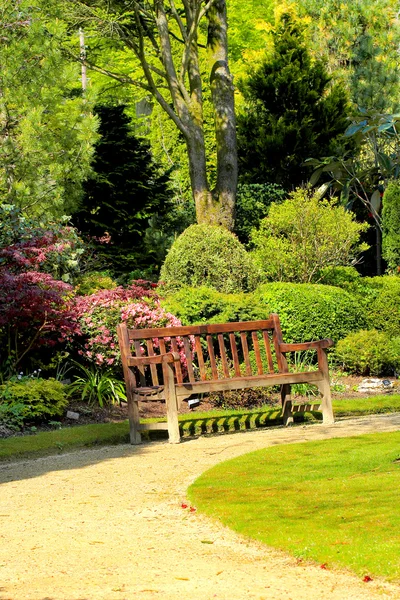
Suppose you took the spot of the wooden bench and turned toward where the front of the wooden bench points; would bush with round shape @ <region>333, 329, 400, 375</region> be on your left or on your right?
on your left

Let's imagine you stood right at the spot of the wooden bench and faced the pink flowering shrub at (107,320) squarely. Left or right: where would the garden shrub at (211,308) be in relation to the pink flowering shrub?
right

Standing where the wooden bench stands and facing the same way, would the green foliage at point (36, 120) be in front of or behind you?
behind

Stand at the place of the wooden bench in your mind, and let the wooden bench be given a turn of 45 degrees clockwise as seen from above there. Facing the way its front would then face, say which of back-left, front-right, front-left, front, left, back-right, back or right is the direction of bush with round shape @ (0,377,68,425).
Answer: right

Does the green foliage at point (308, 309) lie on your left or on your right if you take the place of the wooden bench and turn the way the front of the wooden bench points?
on your left

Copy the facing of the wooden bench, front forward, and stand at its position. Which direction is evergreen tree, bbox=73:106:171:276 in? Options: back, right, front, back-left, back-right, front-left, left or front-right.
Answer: back-left

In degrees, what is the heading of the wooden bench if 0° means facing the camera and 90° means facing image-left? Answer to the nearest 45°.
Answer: approximately 315°

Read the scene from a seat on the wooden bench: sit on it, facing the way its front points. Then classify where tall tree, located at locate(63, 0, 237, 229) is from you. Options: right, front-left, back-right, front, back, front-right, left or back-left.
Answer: back-left

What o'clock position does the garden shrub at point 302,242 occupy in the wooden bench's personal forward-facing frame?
The garden shrub is roughly at 8 o'clock from the wooden bench.
